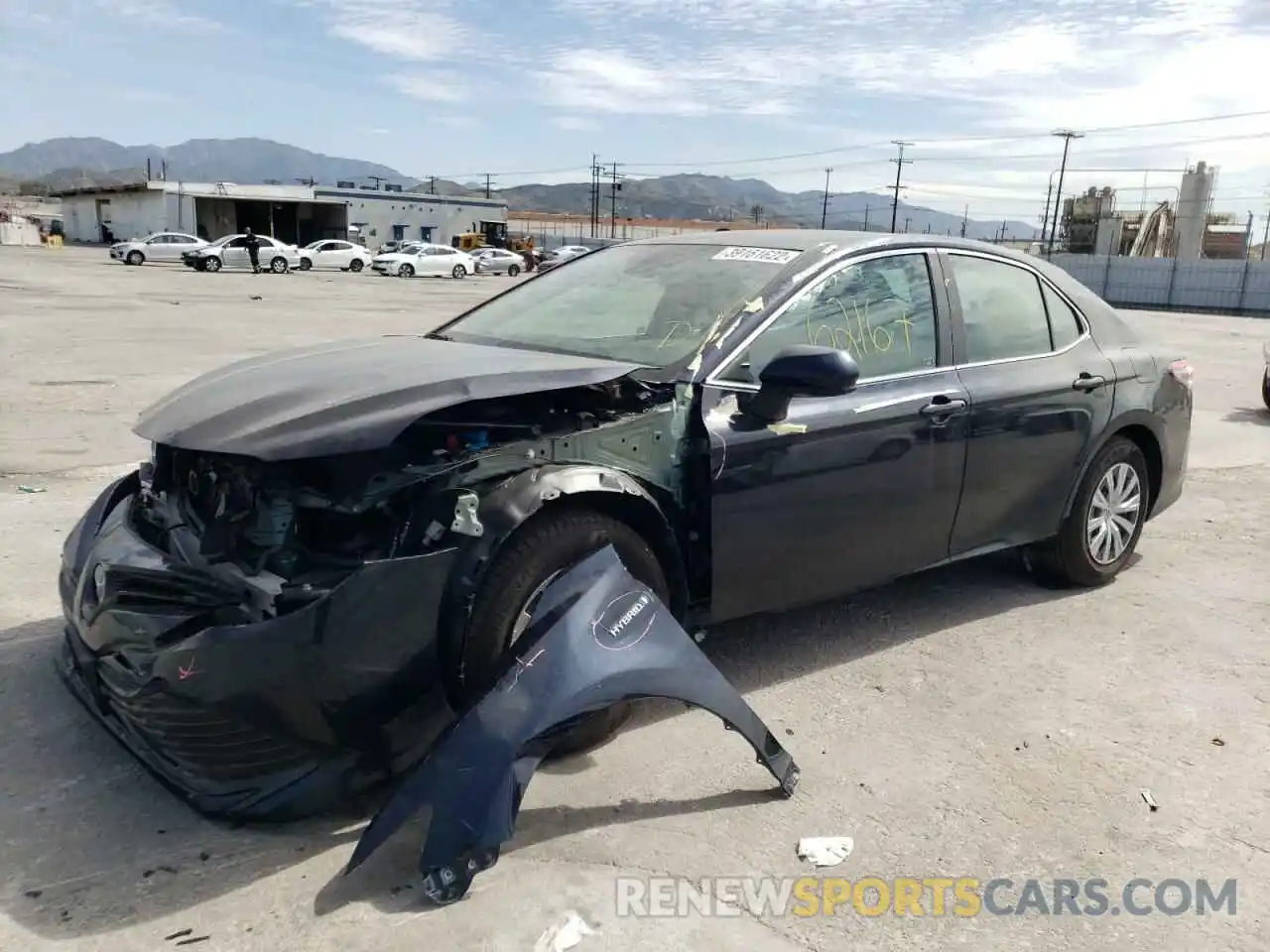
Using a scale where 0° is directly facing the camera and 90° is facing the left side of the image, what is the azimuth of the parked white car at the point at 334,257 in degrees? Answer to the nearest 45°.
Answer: approximately 90°

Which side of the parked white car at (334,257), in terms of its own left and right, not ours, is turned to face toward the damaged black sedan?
left

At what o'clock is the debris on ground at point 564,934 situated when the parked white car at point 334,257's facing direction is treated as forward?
The debris on ground is roughly at 9 o'clock from the parked white car.

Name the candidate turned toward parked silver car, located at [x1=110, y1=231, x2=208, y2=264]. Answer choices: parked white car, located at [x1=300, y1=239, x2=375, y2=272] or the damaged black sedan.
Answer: parked white car, located at [x1=300, y1=239, x2=375, y2=272]

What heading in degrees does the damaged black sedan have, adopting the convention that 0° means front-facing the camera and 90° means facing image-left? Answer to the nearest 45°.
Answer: approximately 45°

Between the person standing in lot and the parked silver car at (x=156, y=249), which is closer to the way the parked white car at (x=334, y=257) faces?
the parked silver car

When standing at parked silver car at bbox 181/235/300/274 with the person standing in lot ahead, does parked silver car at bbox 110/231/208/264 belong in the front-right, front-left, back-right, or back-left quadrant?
back-right

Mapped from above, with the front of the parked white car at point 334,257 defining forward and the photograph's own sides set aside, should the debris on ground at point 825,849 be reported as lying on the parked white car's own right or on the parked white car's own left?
on the parked white car's own left

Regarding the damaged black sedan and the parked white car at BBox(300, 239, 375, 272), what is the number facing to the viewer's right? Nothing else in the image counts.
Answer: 0

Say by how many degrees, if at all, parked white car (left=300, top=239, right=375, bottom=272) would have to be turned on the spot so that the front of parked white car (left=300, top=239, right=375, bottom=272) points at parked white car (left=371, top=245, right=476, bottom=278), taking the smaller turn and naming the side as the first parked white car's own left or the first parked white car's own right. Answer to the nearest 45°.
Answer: approximately 180°

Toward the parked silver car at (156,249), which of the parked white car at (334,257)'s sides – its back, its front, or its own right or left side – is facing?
front
